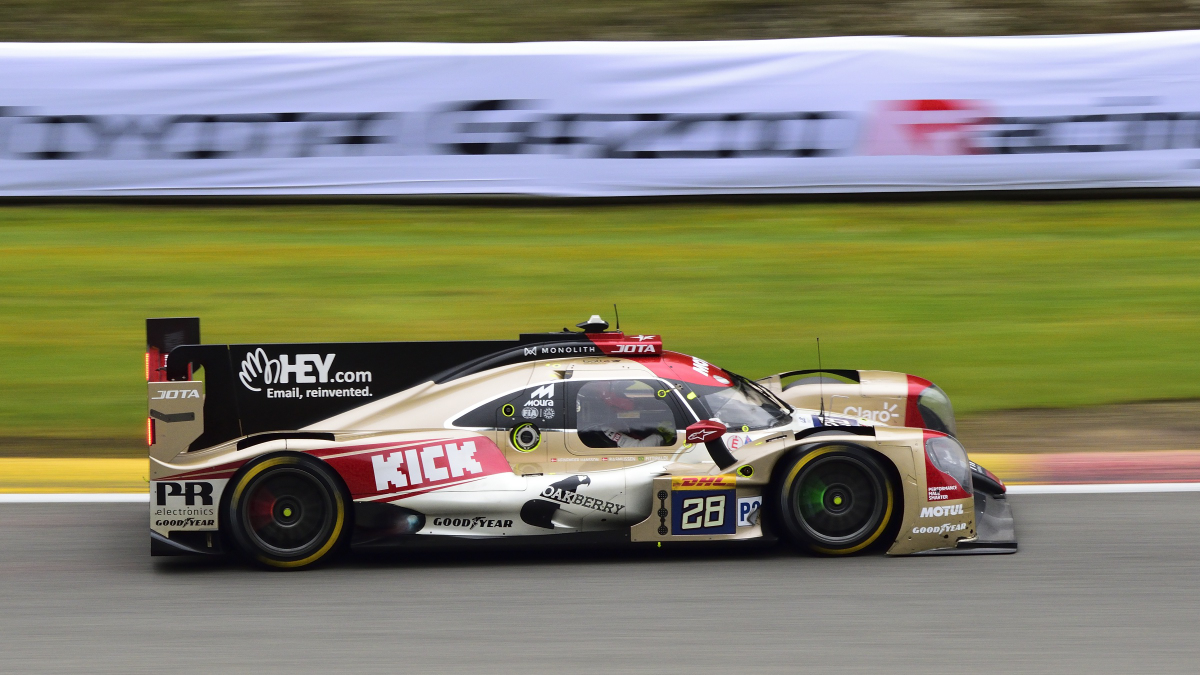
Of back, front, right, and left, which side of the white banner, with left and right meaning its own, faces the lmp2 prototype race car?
front

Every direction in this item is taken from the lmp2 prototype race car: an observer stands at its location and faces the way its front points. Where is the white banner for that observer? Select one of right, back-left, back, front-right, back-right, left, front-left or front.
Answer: left

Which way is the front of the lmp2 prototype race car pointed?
to the viewer's right

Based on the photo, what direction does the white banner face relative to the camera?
toward the camera

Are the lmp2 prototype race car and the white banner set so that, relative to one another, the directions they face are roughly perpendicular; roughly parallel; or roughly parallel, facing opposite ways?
roughly perpendicular

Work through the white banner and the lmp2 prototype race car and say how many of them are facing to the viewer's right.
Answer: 1

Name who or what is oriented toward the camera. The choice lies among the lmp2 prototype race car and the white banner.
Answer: the white banner
